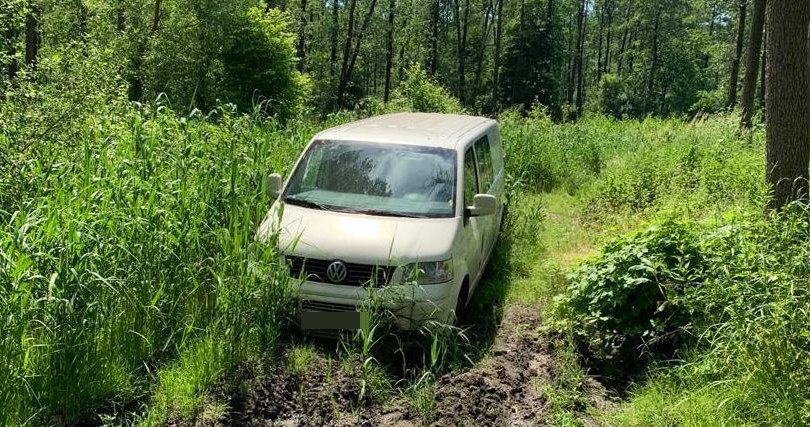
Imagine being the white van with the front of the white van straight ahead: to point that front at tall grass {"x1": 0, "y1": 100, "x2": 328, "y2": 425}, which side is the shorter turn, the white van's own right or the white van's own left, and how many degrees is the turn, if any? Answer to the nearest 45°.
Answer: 0° — it already faces it

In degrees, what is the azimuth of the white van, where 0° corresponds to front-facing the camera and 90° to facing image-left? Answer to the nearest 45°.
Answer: approximately 45°

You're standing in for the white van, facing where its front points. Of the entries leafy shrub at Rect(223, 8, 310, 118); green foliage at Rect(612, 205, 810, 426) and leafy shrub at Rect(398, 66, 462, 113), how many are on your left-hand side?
1

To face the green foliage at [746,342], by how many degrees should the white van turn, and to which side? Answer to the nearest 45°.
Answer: approximately 90° to its left

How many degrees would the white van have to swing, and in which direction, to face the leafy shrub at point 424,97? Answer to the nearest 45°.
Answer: approximately 135° to its right

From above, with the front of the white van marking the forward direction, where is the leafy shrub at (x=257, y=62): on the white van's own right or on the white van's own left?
on the white van's own right

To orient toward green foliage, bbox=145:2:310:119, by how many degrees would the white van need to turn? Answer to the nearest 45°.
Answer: approximately 135° to its right

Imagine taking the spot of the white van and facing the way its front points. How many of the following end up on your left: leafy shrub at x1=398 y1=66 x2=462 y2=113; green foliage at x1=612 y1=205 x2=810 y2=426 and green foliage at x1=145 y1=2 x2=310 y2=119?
1
